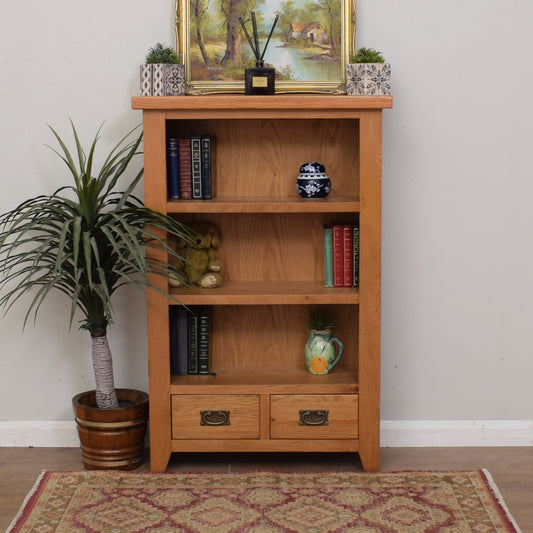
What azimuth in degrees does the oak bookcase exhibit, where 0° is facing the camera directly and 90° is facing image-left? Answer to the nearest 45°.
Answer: approximately 0°
